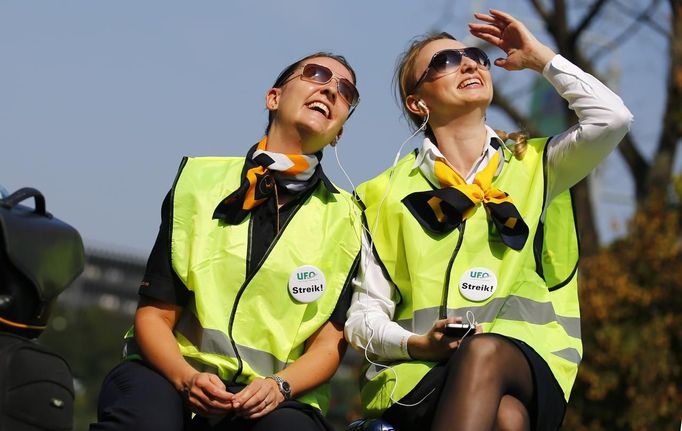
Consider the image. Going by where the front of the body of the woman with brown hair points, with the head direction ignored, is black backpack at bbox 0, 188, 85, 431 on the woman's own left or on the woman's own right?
on the woman's own right

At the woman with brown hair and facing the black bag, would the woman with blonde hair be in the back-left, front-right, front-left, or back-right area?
back-left

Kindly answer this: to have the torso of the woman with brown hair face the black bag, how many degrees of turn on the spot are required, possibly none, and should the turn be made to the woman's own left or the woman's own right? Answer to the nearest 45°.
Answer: approximately 45° to the woman's own right

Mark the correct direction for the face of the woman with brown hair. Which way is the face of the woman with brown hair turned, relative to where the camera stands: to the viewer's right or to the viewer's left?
to the viewer's right

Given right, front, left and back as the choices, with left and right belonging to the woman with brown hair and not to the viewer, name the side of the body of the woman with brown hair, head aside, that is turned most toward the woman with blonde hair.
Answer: left

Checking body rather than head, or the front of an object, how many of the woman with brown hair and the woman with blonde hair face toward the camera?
2

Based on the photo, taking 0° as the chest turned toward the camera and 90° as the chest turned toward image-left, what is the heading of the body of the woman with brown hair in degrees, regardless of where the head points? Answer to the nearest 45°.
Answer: approximately 0°

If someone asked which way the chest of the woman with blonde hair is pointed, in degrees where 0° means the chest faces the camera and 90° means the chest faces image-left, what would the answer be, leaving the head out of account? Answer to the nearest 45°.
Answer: approximately 0°

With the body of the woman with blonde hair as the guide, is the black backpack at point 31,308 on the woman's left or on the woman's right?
on the woman's right

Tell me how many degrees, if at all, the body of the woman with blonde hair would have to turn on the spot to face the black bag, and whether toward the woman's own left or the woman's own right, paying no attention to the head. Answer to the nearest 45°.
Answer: approximately 45° to the woman's own right
